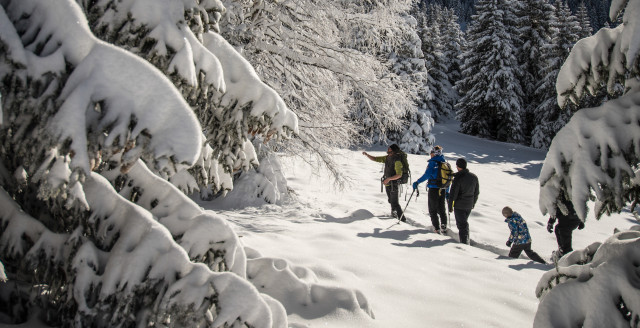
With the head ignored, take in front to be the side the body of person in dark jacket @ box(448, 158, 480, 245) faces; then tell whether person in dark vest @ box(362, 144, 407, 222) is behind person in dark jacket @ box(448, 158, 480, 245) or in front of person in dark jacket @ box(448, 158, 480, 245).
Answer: in front

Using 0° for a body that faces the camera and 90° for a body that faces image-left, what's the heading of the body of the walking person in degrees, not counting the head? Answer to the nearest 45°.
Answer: approximately 90°

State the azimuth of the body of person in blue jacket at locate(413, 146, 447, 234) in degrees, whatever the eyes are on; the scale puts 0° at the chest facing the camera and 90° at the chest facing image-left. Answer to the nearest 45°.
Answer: approximately 90°

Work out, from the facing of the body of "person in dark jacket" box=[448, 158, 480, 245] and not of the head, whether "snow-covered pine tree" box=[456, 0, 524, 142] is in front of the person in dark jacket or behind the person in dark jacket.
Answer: in front

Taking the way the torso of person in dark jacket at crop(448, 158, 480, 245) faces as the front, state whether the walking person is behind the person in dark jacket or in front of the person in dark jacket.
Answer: behind

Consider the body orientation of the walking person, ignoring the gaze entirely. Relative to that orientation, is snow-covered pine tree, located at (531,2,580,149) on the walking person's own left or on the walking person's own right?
on the walking person's own right

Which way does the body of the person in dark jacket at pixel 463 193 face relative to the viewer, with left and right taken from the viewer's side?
facing away from the viewer and to the left of the viewer

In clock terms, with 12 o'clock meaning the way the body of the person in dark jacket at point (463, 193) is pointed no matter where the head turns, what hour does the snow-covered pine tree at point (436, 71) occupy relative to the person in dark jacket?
The snow-covered pine tree is roughly at 1 o'clock from the person in dark jacket.

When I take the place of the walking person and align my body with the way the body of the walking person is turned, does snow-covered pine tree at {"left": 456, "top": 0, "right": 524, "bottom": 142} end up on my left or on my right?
on my right
